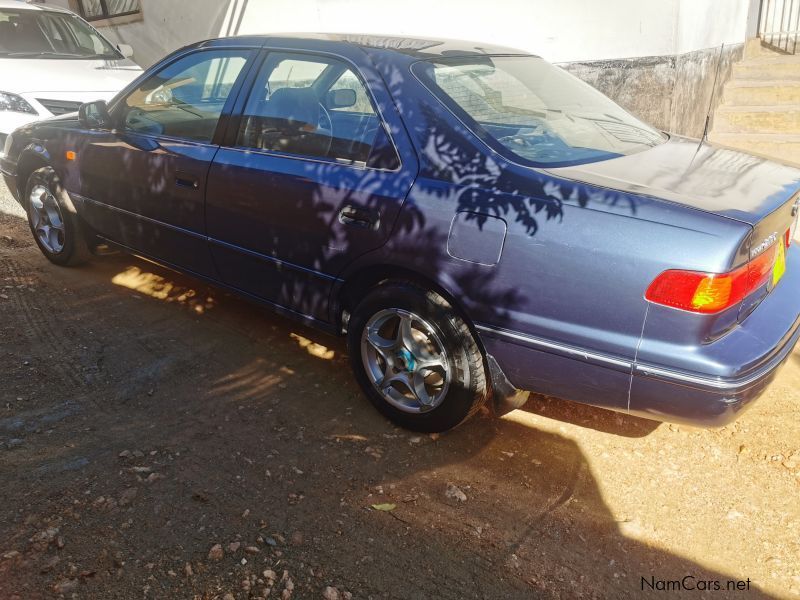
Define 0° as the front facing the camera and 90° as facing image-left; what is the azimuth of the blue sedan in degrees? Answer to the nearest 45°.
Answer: approximately 135°

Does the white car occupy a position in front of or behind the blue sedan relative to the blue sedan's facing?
in front

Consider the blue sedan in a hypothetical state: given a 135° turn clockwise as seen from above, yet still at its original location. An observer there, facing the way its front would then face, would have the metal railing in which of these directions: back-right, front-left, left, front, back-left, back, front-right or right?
front-left
